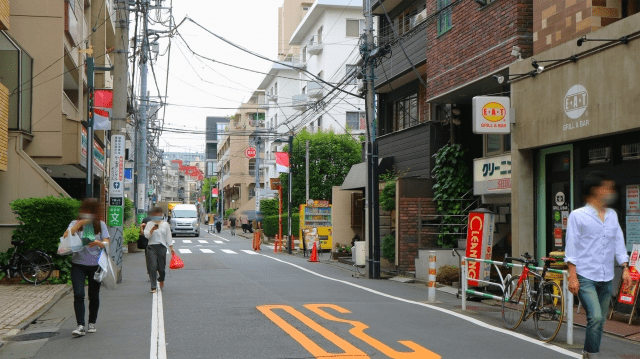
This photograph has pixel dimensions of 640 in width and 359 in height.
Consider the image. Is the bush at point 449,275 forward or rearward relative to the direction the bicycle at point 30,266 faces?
rearward

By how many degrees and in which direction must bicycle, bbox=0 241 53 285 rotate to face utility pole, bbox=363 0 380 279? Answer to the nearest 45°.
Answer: approximately 180°

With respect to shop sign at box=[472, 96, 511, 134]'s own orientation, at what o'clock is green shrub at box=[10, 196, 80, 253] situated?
The green shrub is roughly at 3 o'clock from the shop sign.

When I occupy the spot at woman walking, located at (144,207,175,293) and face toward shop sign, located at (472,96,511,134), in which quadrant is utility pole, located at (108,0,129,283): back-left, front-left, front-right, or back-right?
back-left

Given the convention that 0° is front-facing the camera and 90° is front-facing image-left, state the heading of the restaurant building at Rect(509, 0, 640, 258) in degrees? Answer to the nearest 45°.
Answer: approximately 45°

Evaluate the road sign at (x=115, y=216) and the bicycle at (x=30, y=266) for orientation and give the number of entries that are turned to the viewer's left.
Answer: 1

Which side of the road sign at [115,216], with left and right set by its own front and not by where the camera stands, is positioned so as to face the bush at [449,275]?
left

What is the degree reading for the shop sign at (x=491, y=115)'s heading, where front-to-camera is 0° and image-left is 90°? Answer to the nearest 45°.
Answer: approximately 0°

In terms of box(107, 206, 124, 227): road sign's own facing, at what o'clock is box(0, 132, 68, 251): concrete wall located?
The concrete wall is roughly at 4 o'clock from the road sign.

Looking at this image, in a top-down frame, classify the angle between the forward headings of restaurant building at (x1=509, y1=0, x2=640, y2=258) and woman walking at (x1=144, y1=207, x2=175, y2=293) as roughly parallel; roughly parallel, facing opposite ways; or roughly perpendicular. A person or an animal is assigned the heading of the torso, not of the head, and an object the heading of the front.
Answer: roughly perpendicular

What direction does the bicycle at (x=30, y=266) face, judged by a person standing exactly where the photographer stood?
facing to the left of the viewer

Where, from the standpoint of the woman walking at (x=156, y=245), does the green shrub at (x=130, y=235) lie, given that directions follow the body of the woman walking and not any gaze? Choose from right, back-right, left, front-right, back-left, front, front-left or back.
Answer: back
